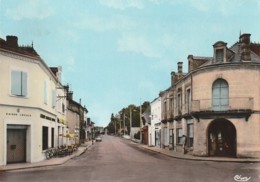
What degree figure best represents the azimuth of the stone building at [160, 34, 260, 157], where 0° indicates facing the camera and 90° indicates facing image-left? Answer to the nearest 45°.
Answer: approximately 0°

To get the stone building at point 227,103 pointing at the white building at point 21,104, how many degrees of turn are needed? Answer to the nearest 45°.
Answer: approximately 45° to its right

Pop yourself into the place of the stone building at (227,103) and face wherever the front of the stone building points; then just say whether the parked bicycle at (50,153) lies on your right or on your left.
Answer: on your right
